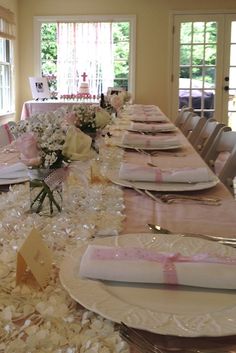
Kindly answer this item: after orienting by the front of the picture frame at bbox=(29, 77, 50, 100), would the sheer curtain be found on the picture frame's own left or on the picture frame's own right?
on the picture frame's own left

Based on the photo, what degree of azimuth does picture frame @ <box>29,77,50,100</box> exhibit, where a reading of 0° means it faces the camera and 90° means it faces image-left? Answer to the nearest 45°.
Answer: approximately 0°

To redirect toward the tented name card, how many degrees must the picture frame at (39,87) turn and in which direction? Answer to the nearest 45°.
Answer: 0° — it already faces it

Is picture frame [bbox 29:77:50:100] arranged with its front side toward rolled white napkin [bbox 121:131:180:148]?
yes

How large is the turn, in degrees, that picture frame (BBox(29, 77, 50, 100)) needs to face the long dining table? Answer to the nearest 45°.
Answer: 0° — it already faces it

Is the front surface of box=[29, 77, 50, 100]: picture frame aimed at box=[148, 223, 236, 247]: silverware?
yes

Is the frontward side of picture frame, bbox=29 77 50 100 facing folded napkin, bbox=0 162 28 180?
yes

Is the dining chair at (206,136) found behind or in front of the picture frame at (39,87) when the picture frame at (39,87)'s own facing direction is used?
in front

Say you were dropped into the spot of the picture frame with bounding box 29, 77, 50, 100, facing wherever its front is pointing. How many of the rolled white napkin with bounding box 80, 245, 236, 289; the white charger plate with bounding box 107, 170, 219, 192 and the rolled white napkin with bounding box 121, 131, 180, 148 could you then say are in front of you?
3

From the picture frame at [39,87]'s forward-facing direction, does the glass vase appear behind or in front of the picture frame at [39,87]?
in front

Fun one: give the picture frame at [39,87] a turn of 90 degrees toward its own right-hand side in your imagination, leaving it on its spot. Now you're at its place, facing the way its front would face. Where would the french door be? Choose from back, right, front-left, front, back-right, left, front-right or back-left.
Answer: back

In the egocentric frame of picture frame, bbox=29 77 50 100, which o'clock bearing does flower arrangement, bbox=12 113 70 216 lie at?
The flower arrangement is roughly at 12 o'clock from the picture frame.

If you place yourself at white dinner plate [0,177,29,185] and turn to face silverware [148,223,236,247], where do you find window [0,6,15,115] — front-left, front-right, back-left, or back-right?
back-left

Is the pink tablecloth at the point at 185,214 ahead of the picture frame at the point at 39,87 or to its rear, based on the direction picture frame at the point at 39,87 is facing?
ahead
